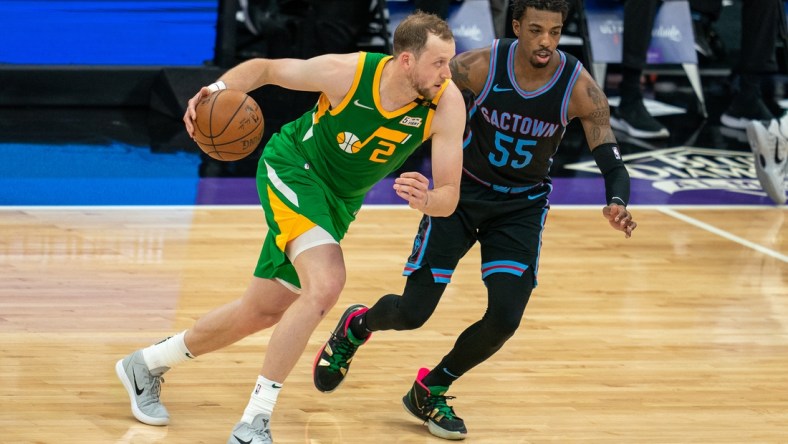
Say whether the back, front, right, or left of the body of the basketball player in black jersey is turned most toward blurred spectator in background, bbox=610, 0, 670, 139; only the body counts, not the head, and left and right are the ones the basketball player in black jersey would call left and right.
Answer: back

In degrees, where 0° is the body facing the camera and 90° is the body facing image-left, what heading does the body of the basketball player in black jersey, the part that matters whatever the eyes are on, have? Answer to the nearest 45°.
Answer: approximately 0°
